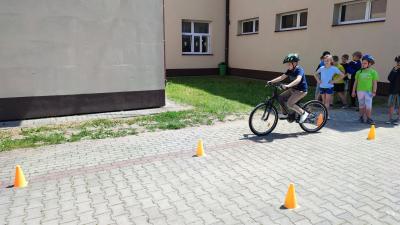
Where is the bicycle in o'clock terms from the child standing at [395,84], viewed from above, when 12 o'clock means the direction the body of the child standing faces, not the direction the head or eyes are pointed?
The bicycle is roughly at 12 o'clock from the child standing.

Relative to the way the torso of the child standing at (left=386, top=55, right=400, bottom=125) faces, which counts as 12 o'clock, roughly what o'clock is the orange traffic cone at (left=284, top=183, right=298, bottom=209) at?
The orange traffic cone is roughly at 11 o'clock from the child standing.

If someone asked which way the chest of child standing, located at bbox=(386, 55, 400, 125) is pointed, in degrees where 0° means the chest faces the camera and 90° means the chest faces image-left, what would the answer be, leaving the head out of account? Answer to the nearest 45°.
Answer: approximately 45°

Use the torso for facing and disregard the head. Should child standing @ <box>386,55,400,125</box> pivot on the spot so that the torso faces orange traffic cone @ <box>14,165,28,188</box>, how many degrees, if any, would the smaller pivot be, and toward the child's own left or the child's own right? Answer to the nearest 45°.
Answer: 0° — they already face it

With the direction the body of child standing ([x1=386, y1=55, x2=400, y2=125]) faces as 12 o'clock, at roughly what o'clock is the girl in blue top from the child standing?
The girl in blue top is roughly at 1 o'clock from the child standing.
